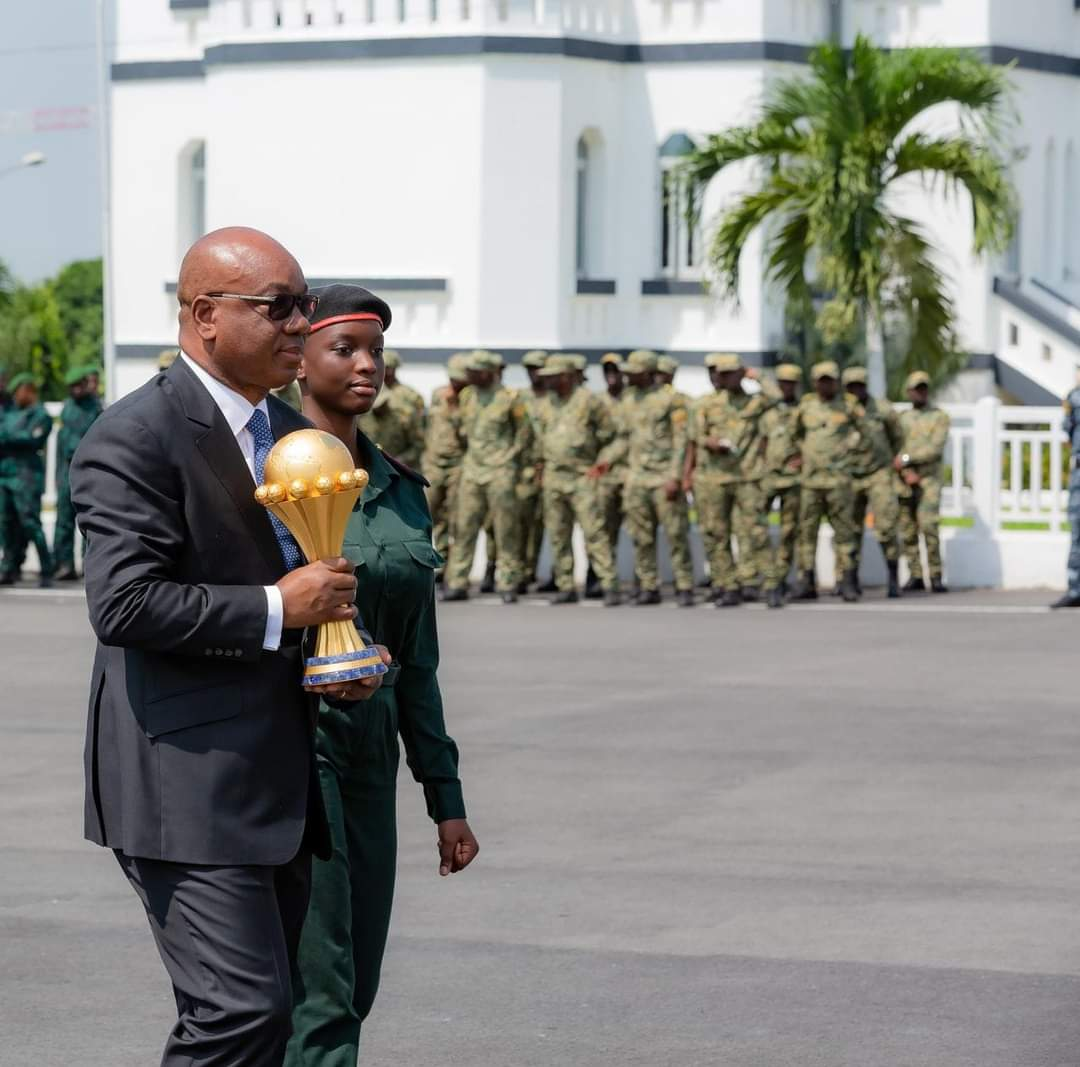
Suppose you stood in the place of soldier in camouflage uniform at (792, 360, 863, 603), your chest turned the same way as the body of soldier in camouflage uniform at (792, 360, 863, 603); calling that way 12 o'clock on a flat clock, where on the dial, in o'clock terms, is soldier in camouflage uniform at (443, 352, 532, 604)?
soldier in camouflage uniform at (443, 352, 532, 604) is roughly at 3 o'clock from soldier in camouflage uniform at (792, 360, 863, 603).

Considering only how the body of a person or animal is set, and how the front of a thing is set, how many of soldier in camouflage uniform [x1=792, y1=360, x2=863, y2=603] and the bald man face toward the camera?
1

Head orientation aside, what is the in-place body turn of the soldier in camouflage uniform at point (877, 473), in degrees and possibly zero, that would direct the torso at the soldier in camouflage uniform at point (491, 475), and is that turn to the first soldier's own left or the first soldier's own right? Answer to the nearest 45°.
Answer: approximately 45° to the first soldier's own right

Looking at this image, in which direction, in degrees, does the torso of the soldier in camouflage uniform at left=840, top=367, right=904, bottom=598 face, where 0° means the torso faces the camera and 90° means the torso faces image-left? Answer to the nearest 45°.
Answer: approximately 45°

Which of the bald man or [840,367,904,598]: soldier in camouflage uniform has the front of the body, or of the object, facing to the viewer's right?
the bald man

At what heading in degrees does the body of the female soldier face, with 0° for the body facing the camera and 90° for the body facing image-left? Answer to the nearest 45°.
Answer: approximately 315°

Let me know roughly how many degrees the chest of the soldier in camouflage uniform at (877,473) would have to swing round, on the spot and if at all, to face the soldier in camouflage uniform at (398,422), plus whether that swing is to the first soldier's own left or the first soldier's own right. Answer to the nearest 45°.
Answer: approximately 45° to the first soldier's own right

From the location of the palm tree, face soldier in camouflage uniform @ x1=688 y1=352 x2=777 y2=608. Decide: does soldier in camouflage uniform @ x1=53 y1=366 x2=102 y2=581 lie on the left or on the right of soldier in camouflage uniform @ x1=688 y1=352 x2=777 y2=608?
right

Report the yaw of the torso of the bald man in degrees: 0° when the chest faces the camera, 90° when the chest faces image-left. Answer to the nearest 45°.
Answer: approximately 270°
